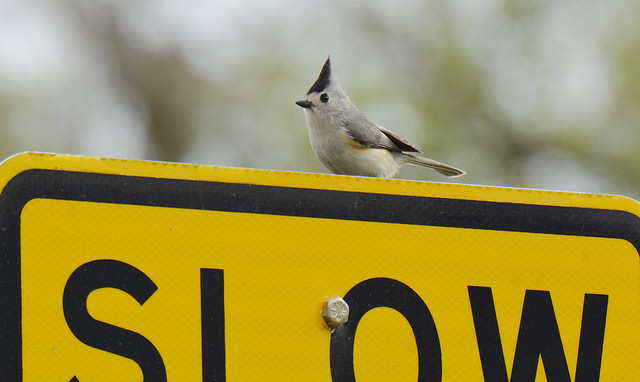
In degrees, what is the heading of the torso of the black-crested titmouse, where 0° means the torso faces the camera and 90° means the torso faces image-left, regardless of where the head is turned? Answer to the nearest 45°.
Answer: approximately 90°
